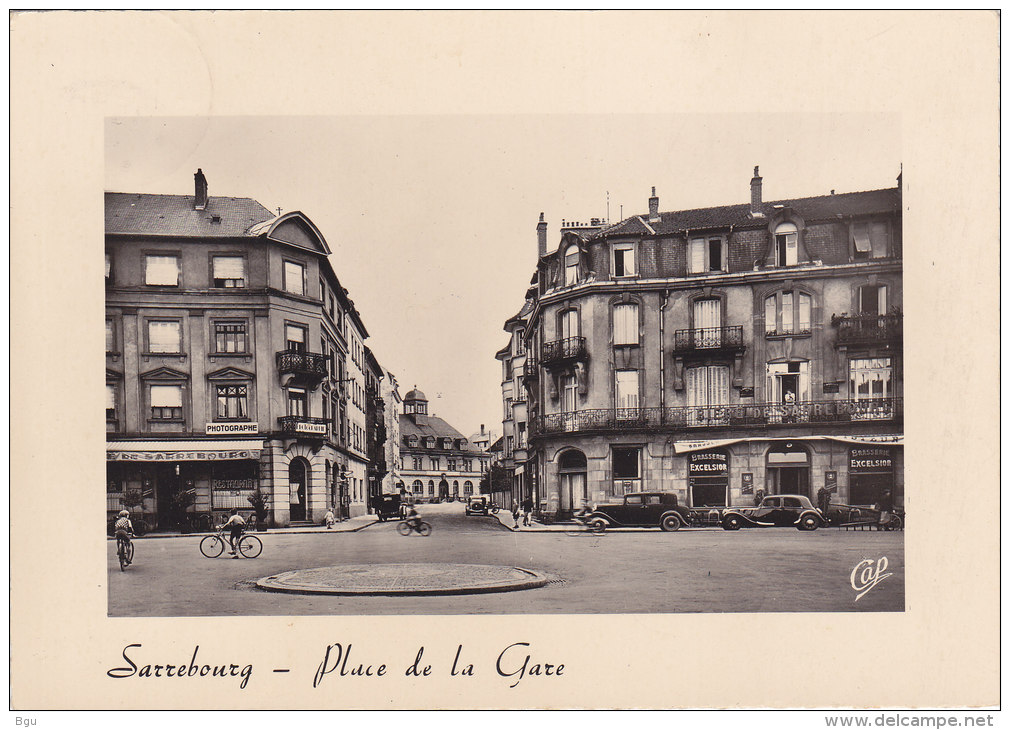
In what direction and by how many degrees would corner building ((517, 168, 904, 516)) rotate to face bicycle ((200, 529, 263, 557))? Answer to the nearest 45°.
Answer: approximately 90° to its right

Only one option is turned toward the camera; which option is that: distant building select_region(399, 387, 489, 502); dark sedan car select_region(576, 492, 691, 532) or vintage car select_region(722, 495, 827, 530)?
the distant building

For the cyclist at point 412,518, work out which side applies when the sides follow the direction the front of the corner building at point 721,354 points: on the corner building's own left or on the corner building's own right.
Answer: on the corner building's own right

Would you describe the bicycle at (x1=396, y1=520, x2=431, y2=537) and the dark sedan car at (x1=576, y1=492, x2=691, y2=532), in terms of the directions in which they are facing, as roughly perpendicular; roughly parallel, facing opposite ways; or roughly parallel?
roughly parallel

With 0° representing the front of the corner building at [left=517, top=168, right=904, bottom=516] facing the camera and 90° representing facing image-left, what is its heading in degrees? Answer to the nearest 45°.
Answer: approximately 0°

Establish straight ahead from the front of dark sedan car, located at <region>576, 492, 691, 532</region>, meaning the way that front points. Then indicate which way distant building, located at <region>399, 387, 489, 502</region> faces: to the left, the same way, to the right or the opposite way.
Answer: to the left

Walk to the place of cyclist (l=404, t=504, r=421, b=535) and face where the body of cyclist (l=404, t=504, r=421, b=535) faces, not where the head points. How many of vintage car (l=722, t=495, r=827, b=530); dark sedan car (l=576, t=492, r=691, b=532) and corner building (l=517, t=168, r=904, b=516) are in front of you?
0

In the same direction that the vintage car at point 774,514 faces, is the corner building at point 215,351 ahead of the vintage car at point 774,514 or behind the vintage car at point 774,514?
ahead

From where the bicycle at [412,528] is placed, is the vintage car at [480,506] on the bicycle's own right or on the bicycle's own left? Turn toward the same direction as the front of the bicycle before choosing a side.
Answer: on the bicycle's own right

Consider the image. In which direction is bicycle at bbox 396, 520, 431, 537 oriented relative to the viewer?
to the viewer's left

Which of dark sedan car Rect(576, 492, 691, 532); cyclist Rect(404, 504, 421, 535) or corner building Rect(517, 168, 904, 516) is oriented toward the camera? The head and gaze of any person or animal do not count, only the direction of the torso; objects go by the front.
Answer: the corner building

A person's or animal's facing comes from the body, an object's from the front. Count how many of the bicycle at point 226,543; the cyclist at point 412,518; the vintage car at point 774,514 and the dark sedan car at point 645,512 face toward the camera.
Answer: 0

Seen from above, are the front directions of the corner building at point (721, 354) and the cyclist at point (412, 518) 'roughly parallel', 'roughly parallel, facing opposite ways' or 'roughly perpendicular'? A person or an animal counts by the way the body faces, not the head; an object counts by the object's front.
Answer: roughly perpendicular

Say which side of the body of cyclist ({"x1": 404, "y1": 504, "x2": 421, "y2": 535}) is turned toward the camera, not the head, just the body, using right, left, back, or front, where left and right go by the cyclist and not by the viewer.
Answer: left

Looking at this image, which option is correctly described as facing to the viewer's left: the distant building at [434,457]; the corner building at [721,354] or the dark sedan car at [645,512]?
the dark sedan car
